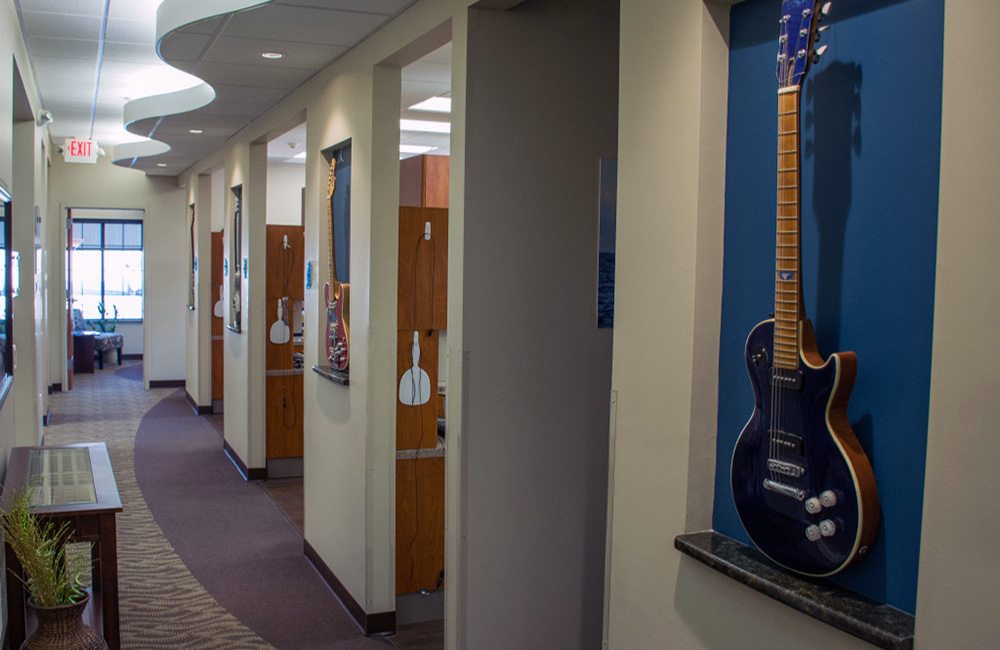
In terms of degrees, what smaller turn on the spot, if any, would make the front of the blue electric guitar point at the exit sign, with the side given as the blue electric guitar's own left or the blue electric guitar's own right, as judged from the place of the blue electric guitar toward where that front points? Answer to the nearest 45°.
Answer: approximately 90° to the blue electric guitar's own right

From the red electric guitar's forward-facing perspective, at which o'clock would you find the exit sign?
The exit sign is roughly at 2 o'clock from the red electric guitar.

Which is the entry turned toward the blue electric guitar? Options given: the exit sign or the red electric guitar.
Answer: the exit sign

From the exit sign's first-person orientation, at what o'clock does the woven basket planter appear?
The woven basket planter is roughly at 12 o'clock from the exit sign.

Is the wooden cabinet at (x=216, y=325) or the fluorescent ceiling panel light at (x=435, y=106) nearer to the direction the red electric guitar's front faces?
the wooden cabinet

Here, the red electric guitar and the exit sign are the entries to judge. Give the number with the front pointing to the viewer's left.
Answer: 1

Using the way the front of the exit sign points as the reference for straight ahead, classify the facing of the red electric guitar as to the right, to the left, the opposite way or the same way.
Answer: to the right

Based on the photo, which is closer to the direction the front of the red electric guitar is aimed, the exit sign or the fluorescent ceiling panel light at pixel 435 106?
the exit sign

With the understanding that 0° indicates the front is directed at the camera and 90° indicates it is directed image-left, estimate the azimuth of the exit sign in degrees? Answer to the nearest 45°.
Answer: approximately 0°

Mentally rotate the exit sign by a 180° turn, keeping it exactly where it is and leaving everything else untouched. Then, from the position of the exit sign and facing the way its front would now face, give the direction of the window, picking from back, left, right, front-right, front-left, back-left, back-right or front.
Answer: front

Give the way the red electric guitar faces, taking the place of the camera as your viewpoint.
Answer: facing to the left of the viewer

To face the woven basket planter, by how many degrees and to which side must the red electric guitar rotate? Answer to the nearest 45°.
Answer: approximately 45° to its left

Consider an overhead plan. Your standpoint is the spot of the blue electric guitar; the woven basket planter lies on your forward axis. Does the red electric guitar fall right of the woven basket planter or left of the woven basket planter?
right

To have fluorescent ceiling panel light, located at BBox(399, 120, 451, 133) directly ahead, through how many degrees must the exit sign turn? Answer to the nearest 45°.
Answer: approximately 45° to its left
